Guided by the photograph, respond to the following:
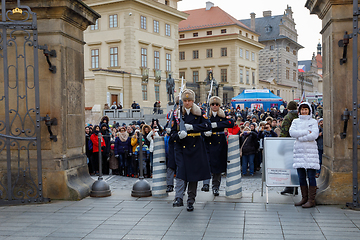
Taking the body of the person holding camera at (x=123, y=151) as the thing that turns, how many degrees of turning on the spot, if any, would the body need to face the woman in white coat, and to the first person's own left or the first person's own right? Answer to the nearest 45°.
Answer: approximately 45° to the first person's own left

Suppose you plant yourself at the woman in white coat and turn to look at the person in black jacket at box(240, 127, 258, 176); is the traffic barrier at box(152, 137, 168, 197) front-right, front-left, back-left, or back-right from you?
front-left

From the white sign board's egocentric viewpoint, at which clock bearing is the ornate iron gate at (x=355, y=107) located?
The ornate iron gate is roughly at 10 o'clock from the white sign board.

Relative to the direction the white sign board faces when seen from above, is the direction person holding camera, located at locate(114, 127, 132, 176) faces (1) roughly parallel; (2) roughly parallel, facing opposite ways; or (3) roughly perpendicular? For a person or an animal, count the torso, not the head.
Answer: roughly parallel

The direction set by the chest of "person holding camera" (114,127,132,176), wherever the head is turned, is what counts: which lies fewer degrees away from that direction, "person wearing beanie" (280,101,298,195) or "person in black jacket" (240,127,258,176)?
the person wearing beanie

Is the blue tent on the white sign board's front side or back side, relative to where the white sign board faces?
on the back side

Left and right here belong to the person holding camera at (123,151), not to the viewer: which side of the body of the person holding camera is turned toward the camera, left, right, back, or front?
front

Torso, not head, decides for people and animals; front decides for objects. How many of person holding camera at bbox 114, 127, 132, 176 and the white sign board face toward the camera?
2

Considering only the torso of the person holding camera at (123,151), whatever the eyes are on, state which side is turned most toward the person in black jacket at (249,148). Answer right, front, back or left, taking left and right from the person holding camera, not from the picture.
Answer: left

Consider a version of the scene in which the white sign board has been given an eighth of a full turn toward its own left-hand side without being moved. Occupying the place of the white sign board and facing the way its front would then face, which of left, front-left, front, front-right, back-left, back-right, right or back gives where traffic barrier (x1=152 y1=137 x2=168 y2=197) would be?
back-right
